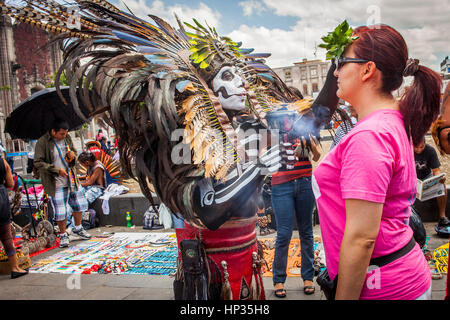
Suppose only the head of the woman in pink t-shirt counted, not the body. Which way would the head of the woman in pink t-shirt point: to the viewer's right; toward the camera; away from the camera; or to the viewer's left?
to the viewer's left

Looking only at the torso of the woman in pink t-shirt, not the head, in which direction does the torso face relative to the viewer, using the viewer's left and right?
facing to the left of the viewer

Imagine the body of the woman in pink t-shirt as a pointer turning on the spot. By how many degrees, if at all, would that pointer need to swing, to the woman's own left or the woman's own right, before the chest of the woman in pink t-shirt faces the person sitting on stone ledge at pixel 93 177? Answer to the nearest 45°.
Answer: approximately 45° to the woman's own right

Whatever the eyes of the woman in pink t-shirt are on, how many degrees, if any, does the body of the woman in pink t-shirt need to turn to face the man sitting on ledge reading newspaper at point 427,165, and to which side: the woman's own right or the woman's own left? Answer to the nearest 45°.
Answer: approximately 90° to the woman's own right

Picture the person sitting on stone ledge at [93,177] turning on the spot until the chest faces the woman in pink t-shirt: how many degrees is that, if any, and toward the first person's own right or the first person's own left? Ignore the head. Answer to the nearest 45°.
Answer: approximately 90° to the first person's own left

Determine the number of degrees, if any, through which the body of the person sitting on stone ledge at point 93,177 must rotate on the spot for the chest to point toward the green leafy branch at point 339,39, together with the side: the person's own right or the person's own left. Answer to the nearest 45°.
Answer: approximately 90° to the person's own left
